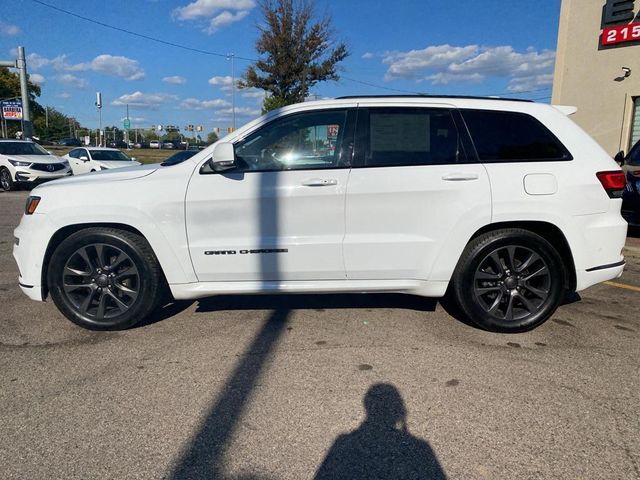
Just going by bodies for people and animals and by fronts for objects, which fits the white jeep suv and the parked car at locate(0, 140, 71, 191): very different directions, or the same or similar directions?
very different directions

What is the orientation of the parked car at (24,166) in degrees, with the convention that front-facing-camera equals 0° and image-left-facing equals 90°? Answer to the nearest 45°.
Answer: approximately 315°

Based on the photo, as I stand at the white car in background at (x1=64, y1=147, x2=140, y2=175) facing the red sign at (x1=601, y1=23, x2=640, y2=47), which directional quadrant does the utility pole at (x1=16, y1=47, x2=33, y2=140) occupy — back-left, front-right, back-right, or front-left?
back-left

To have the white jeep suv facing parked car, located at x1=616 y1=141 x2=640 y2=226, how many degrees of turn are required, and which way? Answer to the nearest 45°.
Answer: approximately 135° to its right

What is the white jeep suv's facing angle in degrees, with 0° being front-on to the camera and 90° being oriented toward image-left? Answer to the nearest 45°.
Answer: approximately 90°

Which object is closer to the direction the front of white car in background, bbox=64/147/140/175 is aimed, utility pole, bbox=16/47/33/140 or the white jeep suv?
the white jeep suv

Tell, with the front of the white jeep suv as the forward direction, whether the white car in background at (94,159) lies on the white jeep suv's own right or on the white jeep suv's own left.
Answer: on the white jeep suv's own right
